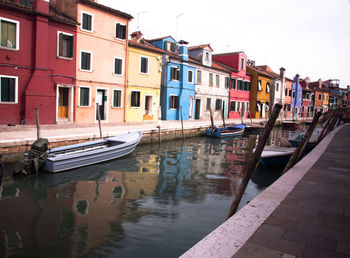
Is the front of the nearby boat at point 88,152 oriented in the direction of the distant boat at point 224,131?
yes

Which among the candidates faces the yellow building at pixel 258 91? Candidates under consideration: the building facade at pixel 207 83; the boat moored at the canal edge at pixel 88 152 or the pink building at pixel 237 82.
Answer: the boat moored at the canal edge

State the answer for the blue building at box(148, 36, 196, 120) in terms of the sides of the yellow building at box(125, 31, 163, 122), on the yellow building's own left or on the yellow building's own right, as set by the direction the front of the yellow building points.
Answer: on the yellow building's own left

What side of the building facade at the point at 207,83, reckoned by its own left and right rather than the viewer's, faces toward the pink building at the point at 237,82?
left

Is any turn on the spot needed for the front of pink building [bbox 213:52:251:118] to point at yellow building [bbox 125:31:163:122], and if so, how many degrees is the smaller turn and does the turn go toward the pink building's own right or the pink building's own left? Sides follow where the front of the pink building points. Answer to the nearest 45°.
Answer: approximately 90° to the pink building's own right

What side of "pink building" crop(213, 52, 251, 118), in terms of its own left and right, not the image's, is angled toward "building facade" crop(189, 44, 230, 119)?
right

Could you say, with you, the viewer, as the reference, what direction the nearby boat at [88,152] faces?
facing away from the viewer and to the right of the viewer

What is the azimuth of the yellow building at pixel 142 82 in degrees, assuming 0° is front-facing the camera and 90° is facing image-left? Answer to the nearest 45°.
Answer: approximately 315°

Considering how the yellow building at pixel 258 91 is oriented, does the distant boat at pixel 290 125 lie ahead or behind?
ahead

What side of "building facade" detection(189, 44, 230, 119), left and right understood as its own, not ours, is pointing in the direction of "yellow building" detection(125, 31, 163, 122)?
right

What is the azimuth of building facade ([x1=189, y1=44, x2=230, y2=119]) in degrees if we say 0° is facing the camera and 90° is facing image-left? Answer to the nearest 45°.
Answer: approximately 315°
